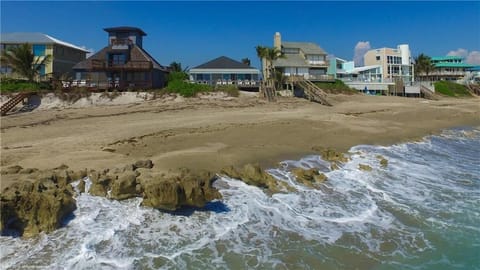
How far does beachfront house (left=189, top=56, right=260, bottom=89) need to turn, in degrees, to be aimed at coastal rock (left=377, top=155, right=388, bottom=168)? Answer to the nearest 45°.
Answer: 0° — it already faces it

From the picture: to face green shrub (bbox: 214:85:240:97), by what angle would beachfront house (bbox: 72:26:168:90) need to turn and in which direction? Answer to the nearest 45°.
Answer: approximately 90° to its left

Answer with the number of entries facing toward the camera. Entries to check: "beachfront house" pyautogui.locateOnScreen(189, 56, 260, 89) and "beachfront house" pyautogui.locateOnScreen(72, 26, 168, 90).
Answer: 2

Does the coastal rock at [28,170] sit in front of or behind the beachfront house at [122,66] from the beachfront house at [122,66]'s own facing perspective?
in front

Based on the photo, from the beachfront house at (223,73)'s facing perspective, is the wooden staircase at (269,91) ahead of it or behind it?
ahead

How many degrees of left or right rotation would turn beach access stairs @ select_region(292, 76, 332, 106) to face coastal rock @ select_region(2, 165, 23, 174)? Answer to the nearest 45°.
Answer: approximately 45° to its right

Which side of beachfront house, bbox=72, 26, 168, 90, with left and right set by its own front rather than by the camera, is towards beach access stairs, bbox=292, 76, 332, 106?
left

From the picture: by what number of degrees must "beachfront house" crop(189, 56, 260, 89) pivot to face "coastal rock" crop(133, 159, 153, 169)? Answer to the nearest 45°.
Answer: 0° — it already faces it

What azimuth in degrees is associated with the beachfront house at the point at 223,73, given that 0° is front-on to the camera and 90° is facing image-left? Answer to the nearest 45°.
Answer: approximately 0°
